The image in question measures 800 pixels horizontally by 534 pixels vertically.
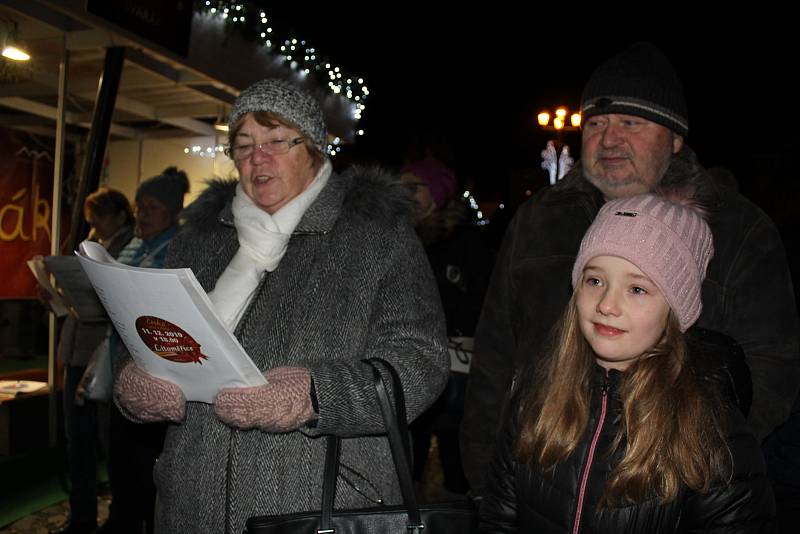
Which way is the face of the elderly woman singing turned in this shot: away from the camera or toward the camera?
toward the camera

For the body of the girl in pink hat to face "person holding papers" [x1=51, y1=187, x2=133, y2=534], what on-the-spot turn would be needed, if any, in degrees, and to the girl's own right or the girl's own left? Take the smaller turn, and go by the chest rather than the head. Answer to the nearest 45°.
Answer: approximately 90° to the girl's own right

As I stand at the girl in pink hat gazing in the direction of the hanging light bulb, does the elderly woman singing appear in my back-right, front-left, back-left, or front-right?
front-left

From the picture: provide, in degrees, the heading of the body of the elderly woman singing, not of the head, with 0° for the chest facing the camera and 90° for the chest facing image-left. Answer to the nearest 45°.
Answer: approximately 45°

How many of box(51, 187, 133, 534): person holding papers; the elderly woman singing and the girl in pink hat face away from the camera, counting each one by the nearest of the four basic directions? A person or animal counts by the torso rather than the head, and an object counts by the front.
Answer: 0

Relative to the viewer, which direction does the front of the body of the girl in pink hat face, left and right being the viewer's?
facing the viewer and to the left of the viewer

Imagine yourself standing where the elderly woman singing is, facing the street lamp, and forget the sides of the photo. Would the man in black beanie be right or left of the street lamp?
right

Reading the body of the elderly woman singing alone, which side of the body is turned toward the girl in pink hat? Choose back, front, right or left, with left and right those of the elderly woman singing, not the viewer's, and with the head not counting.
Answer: left

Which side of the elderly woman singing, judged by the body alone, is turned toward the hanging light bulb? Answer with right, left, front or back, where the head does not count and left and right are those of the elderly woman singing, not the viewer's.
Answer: right

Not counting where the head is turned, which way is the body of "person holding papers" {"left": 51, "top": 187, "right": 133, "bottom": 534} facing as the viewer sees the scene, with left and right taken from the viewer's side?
facing to the left of the viewer

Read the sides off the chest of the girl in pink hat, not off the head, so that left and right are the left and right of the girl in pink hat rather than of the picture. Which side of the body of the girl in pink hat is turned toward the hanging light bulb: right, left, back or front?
right

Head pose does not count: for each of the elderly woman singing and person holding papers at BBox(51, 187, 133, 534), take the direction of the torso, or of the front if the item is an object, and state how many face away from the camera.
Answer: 0
